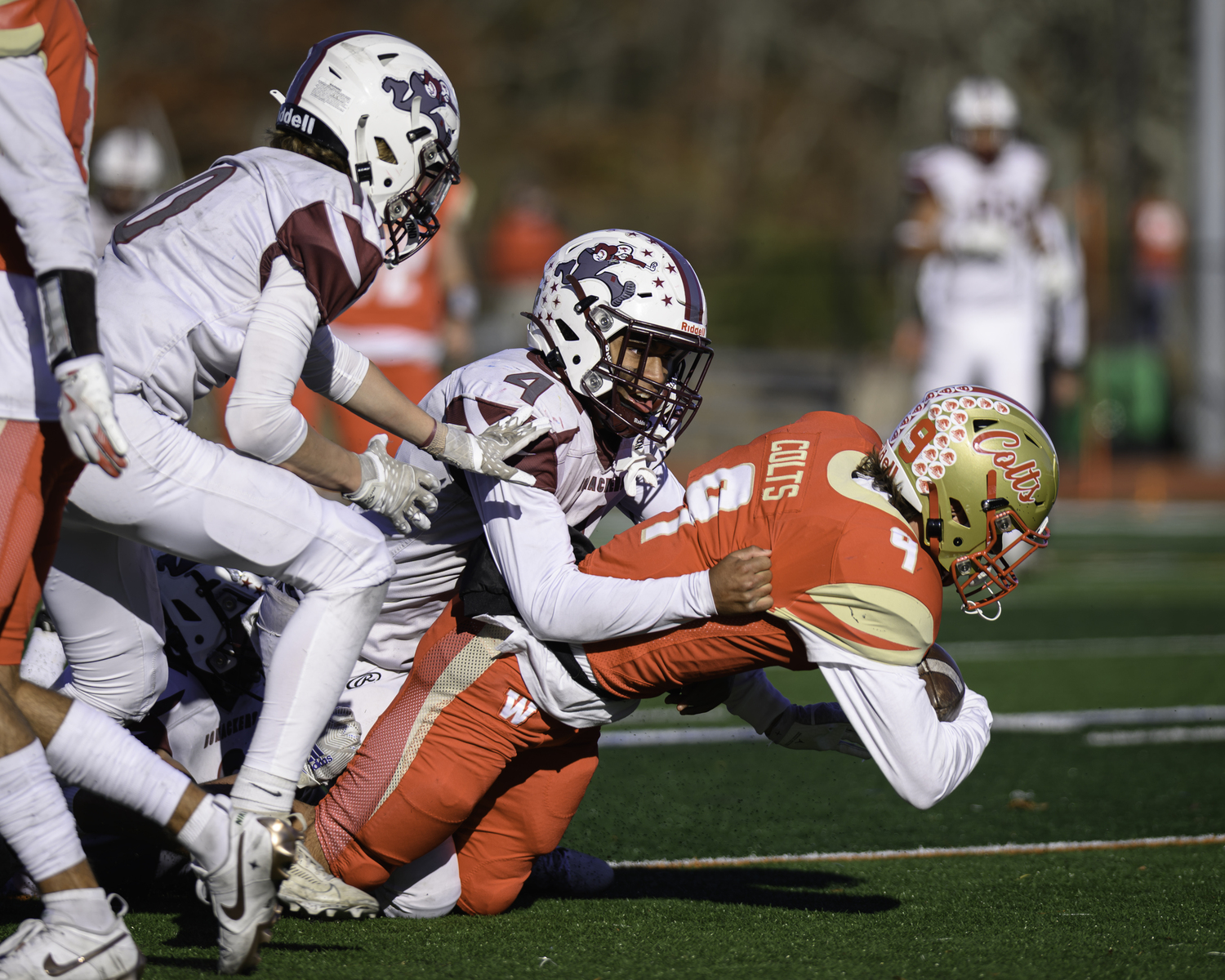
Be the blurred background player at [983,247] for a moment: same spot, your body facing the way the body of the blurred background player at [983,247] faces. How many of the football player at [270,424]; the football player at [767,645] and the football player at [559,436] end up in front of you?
3

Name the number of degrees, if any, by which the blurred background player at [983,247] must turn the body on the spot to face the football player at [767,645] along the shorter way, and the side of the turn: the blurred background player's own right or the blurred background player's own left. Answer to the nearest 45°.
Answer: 0° — they already face them

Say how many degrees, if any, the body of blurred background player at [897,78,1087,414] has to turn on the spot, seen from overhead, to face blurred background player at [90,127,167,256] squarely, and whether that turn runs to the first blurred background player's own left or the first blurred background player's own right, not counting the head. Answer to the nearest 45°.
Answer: approximately 90° to the first blurred background player's own right

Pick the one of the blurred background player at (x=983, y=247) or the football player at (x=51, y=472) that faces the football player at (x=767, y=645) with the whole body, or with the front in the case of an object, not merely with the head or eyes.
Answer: the blurred background player
